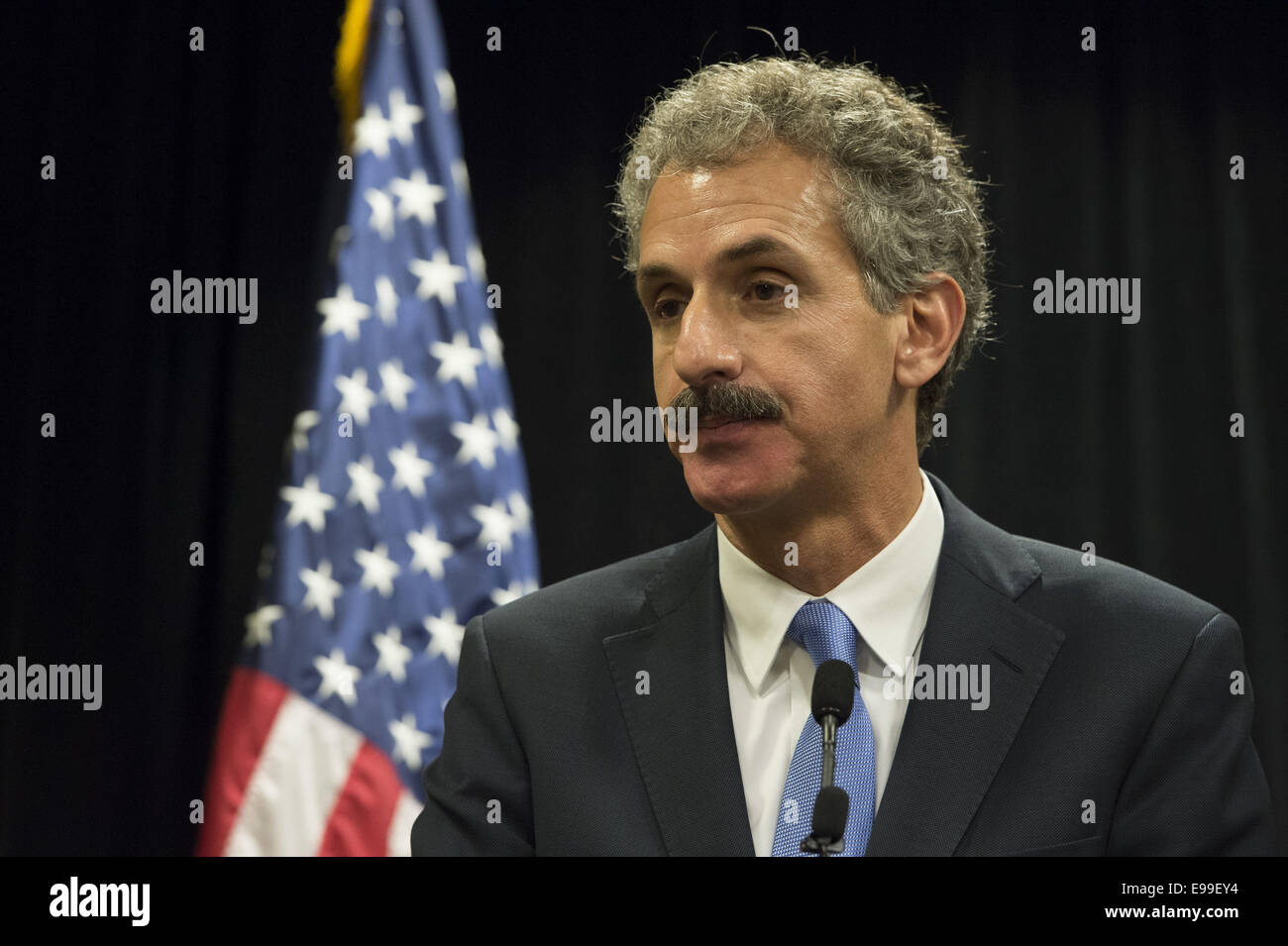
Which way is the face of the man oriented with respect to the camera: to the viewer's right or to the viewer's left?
to the viewer's left

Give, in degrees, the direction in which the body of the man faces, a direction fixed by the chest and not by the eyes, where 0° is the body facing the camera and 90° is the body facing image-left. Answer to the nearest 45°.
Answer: approximately 0°

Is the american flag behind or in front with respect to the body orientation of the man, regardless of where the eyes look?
behind
